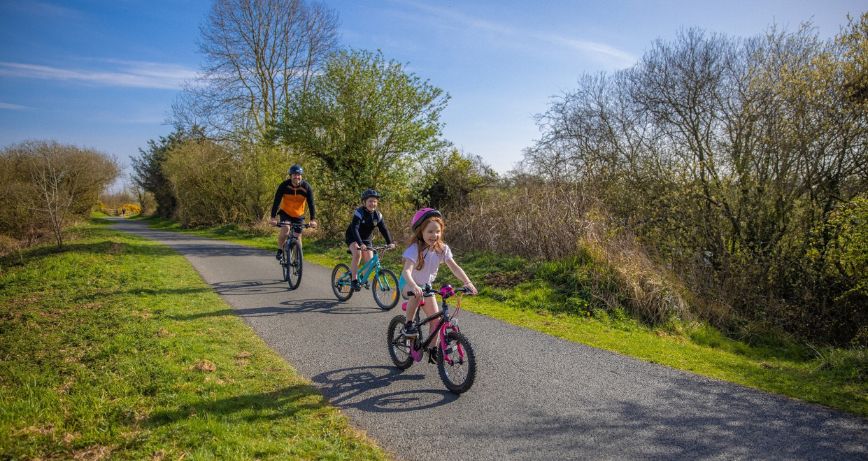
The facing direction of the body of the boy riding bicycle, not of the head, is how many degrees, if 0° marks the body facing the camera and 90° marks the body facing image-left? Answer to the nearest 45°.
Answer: approximately 315°

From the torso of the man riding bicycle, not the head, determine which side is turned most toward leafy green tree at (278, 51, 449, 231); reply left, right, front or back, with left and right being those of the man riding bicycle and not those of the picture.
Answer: back

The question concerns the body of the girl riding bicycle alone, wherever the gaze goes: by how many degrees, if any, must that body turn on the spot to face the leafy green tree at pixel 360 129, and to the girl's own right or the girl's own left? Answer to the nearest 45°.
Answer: approximately 135° to the girl's own left

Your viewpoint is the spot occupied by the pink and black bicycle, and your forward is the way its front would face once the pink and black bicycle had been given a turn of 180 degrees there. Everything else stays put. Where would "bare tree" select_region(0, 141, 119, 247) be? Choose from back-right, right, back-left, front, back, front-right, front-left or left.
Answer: front

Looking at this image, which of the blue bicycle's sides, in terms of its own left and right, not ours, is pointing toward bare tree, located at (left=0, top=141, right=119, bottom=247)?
back

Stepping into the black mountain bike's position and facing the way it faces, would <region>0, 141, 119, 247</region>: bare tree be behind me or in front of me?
behind

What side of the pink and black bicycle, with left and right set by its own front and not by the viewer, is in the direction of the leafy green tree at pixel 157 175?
back

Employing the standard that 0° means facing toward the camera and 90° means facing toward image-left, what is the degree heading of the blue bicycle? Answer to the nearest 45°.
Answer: approximately 315°

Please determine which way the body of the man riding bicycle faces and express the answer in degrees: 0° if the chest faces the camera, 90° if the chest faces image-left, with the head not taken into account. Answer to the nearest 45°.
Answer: approximately 0°
